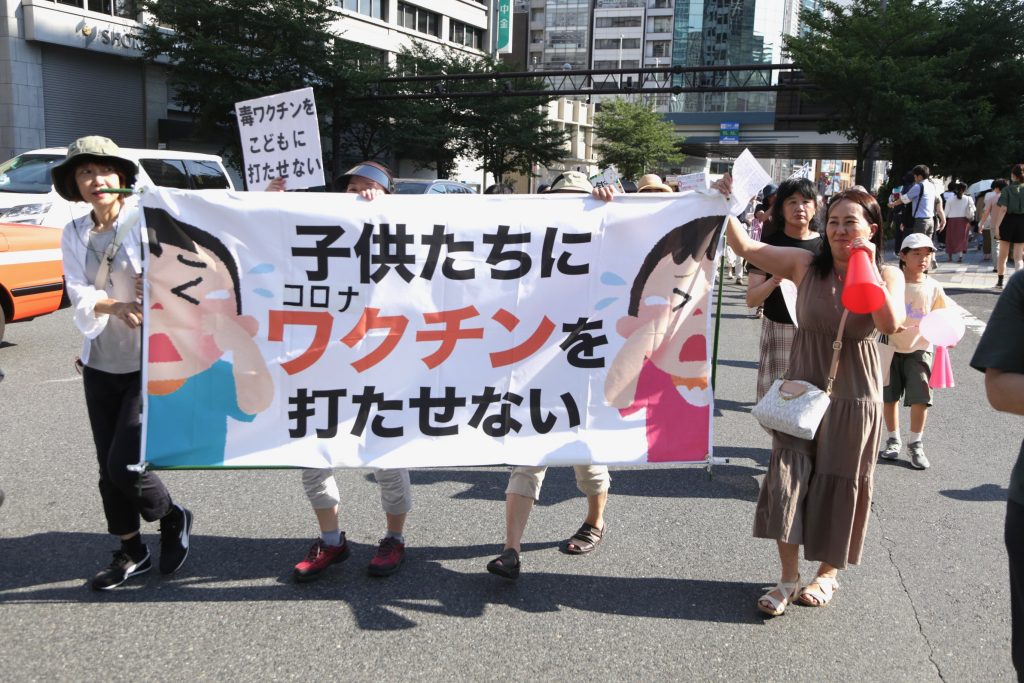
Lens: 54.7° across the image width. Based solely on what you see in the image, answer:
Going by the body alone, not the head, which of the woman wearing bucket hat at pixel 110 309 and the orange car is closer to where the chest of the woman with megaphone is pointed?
the woman wearing bucket hat

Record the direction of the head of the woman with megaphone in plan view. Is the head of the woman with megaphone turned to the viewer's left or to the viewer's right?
to the viewer's left

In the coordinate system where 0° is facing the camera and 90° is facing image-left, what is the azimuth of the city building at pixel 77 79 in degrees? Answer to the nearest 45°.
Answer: approximately 315°

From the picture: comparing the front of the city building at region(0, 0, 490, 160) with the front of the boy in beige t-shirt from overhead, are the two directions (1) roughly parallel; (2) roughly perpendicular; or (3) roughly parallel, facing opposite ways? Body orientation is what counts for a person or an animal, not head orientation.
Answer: roughly perpendicular

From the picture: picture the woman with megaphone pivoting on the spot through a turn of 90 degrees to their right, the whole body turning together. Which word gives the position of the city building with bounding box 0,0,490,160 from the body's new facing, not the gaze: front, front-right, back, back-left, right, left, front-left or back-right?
front

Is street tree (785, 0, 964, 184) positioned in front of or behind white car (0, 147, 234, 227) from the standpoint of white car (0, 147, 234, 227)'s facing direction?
behind

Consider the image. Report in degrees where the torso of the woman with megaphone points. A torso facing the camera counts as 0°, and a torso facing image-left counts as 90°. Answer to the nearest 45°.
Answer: approximately 45°

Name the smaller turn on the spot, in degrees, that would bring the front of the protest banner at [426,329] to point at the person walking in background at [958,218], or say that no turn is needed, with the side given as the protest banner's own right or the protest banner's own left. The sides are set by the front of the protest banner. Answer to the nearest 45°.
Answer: approximately 135° to the protest banner's own left

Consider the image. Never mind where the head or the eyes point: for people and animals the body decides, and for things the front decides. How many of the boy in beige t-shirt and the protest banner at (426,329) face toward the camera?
2
